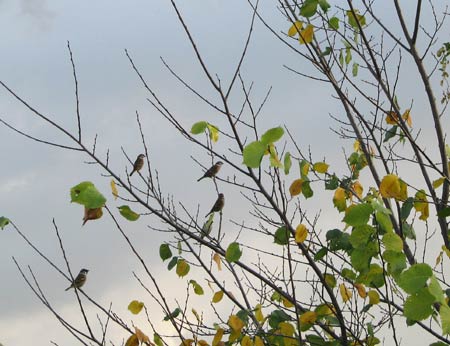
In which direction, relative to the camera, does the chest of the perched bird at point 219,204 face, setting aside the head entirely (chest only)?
to the viewer's right
